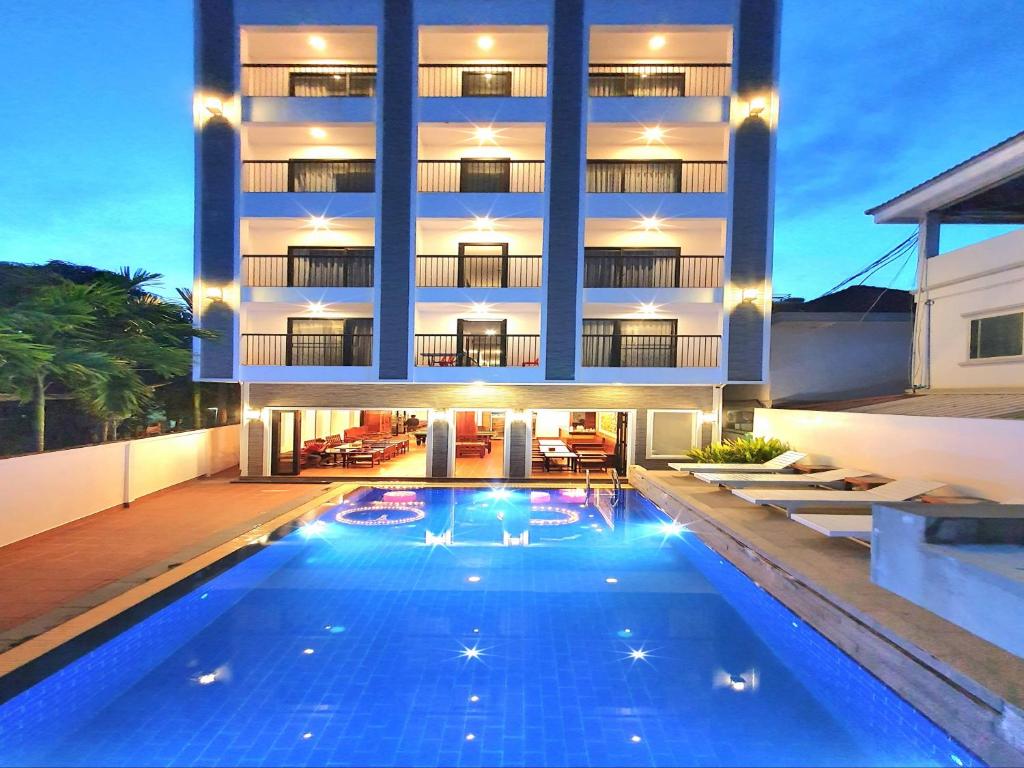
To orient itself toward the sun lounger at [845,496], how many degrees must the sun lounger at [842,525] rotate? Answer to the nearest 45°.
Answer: approximately 90° to its right

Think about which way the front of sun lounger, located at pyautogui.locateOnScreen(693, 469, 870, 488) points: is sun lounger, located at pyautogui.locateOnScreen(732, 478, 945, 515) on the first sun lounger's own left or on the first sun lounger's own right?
on the first sun lounger's own left

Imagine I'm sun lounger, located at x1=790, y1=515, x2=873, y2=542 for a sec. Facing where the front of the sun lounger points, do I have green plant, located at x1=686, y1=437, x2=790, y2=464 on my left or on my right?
on my right

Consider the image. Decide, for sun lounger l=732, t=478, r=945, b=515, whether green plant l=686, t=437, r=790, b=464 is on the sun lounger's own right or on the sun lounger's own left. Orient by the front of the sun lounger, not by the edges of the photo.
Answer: on the sun lounger's own right

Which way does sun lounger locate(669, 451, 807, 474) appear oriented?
to the viewer's left

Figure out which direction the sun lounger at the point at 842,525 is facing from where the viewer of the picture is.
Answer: facing to the left of the viewer

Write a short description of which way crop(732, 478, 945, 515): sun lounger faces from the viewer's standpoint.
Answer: facing to the left of the viewer

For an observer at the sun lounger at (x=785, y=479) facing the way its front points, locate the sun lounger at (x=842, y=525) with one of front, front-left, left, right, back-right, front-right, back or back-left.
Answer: left

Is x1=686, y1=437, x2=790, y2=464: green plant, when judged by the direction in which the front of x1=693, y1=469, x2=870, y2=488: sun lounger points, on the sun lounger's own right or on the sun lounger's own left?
on the sun lounger's own right

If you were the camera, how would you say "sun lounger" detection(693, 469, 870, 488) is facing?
facing to the left of the viewer
